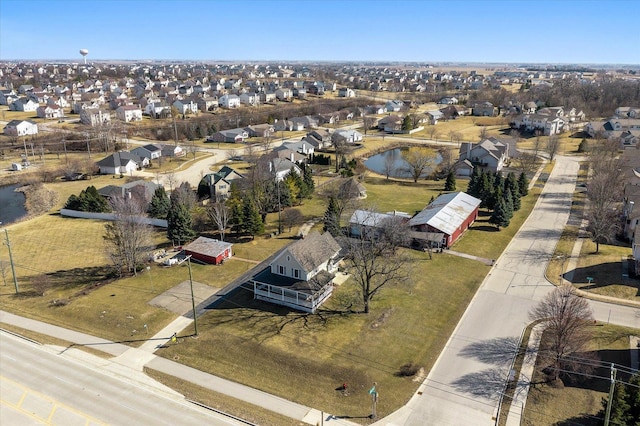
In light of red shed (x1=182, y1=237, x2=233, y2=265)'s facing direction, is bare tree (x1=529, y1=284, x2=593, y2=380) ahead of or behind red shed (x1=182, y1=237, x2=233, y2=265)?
ahead

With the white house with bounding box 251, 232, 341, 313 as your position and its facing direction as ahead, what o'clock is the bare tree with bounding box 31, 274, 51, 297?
The bare tree is roughly at 2 o'clock from the white house.

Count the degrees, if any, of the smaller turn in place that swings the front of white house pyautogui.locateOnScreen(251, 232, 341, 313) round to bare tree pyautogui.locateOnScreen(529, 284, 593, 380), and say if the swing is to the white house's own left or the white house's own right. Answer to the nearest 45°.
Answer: approximately 90° to the white house's own left

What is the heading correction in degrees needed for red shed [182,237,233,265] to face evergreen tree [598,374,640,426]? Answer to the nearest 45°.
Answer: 0° — it already faces it

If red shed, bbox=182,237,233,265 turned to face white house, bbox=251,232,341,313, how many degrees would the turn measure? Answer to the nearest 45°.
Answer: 0° — it already faces it

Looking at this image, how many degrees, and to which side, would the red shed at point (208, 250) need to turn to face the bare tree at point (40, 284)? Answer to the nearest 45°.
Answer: approximately 135° to its right

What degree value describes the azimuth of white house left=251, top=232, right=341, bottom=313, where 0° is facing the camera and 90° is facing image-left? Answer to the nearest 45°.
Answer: approximately 45°
